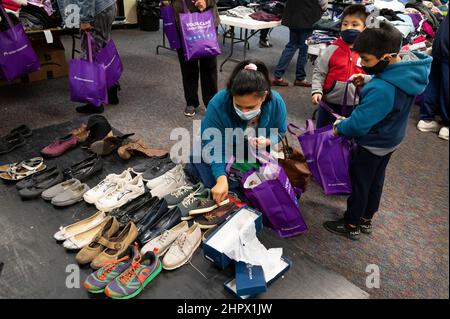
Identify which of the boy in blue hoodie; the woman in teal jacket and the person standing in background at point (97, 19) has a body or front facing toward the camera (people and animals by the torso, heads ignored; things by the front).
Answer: the woman in teal jacket

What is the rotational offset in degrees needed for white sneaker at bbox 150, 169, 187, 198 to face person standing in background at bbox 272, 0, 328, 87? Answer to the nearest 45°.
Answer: approximately 180°

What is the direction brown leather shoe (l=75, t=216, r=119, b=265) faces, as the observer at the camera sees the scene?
facing the viewer and to the left of the viewer

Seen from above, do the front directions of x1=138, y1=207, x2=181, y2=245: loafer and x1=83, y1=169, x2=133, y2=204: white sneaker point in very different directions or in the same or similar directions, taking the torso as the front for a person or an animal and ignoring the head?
same or similar directions

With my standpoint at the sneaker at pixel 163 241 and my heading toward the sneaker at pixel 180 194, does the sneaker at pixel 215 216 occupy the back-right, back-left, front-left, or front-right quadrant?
front-right

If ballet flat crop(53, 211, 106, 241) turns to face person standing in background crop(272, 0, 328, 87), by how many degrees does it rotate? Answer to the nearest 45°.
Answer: approximately 180°

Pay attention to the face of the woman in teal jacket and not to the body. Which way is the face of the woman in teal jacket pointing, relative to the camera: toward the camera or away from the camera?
toward the camera
